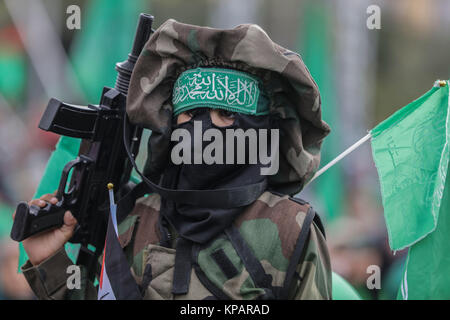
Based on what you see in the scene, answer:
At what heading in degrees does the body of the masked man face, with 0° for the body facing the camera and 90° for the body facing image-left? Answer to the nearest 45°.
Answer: approximately 45°

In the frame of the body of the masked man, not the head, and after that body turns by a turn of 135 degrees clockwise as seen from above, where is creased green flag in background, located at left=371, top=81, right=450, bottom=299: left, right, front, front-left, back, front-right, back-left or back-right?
right
